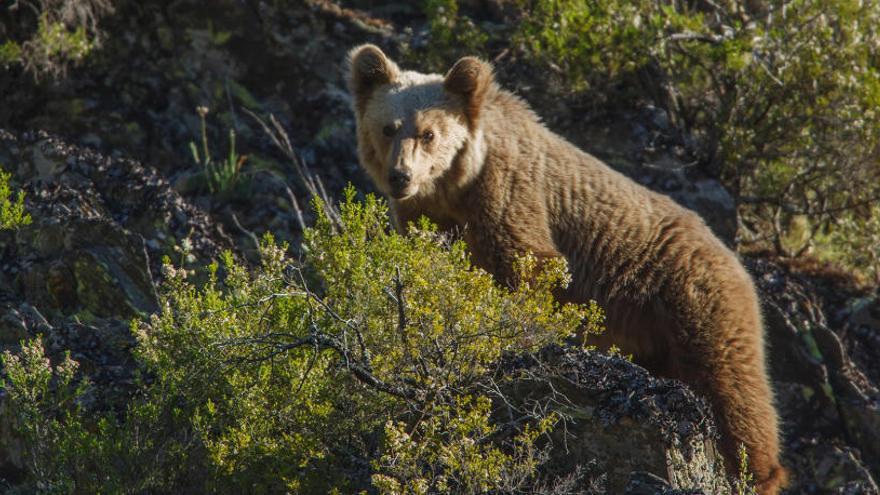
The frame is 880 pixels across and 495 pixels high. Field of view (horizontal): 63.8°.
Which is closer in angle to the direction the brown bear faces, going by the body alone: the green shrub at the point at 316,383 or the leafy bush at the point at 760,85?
the green shrub

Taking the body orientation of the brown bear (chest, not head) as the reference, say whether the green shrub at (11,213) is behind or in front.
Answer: in front

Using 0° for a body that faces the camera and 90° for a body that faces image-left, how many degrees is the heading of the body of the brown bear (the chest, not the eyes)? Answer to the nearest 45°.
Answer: approximately 90°

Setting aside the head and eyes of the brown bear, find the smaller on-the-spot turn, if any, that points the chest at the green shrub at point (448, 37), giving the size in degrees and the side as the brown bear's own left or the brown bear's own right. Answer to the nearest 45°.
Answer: approximately 45° to the brown bear's own right

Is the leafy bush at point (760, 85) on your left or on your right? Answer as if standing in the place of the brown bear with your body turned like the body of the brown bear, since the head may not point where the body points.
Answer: on your right

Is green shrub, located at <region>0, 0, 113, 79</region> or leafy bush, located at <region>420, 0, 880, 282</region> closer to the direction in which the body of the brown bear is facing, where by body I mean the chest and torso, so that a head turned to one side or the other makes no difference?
the green shrub

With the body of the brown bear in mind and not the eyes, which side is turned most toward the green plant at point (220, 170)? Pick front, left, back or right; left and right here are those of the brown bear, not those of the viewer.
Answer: front

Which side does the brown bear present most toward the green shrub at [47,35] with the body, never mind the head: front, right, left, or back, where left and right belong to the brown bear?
front
